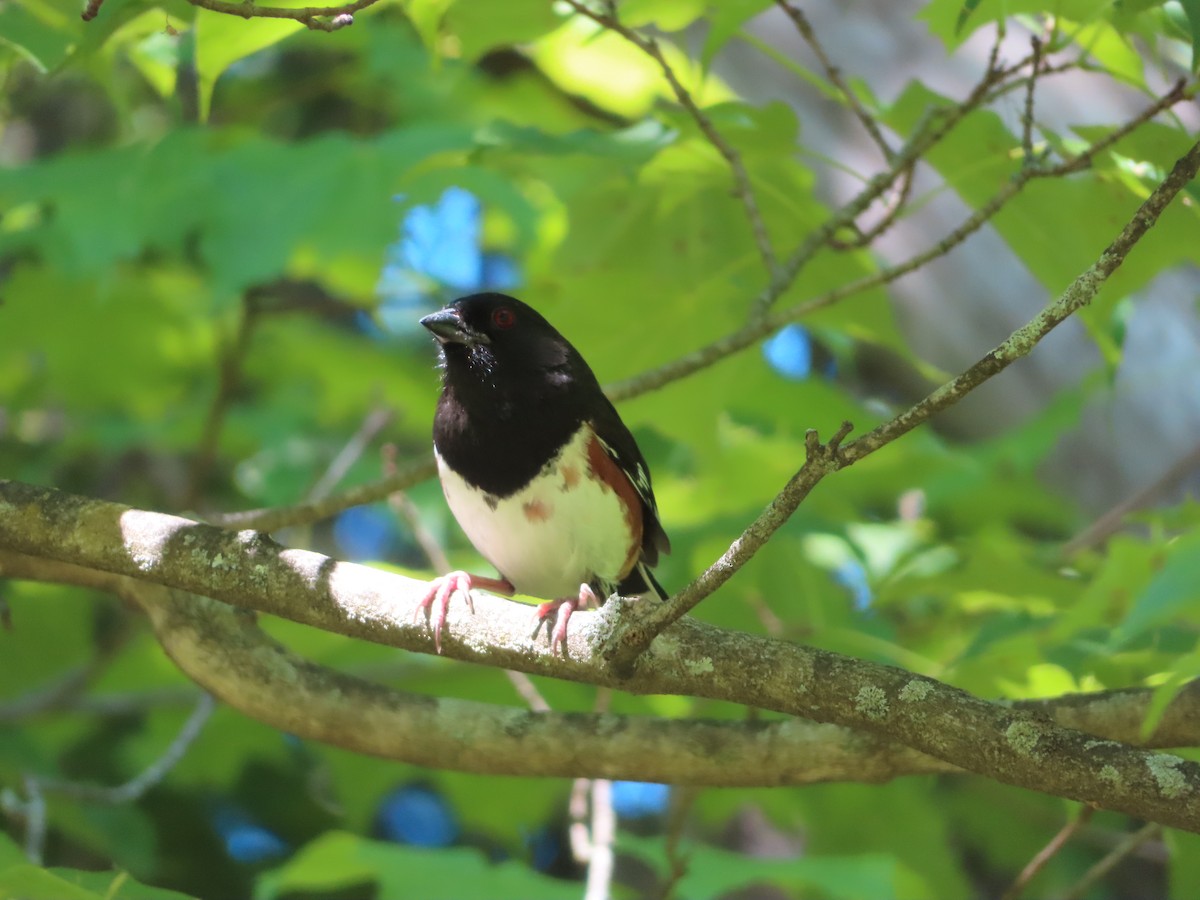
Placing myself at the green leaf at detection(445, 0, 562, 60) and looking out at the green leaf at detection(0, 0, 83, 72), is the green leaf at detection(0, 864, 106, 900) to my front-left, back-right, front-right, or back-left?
front-left

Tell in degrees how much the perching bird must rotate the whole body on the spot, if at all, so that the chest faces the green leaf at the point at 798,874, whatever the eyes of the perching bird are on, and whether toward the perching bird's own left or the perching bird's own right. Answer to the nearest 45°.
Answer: approximately 90° to the perching bird's own left

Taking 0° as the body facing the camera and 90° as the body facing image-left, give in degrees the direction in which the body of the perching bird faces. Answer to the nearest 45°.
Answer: approximately 45°

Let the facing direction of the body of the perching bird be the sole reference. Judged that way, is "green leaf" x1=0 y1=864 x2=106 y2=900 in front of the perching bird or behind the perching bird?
in front
